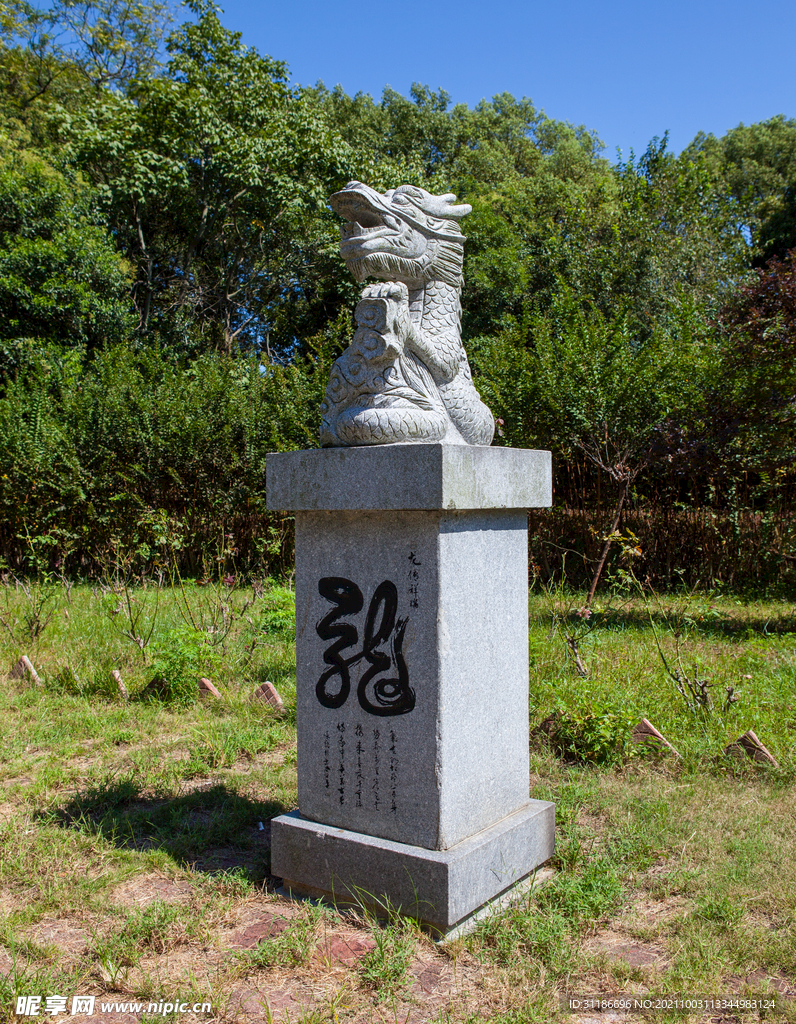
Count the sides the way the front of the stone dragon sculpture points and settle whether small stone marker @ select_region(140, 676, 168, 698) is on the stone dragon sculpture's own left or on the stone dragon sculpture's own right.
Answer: on the stone dragon sculpture's own right

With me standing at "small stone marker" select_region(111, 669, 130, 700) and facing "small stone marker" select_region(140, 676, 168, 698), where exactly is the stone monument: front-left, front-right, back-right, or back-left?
front-right

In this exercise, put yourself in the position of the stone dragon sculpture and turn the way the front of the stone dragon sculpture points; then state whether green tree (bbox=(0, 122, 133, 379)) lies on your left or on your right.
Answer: on your right

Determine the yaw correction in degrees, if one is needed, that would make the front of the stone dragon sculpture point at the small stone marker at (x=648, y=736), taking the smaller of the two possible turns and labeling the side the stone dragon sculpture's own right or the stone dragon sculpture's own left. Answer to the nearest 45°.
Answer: approximately 135° to the stone dragon sculpture's own right

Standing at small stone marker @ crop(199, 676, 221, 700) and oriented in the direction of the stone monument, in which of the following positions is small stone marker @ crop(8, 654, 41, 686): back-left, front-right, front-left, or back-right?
back-right

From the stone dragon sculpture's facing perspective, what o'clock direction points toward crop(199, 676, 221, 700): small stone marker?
The small stone marker is roughly at 2 o'clock from the stone dragon sculpture.

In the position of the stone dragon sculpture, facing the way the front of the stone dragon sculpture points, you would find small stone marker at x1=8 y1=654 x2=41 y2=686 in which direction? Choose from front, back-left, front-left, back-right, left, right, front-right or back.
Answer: front-right

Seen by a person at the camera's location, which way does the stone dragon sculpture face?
facing to the left of the viewer

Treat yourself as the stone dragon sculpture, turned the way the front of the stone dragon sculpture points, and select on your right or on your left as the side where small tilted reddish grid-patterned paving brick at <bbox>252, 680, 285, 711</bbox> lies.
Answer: on your right

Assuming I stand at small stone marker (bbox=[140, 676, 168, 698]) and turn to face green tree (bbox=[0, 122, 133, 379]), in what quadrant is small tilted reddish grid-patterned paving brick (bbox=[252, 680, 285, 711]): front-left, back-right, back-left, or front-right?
back-right

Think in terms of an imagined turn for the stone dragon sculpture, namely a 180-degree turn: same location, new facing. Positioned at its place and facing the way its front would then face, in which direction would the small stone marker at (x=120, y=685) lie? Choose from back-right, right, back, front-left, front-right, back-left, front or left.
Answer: back-left
